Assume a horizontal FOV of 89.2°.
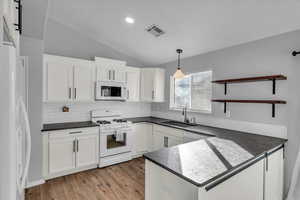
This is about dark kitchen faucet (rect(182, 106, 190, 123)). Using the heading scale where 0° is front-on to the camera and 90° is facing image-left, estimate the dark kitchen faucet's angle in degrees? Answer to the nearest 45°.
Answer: approximately 45°

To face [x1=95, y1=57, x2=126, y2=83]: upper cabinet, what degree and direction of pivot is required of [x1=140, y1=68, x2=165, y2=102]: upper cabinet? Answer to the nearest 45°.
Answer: approximately 45° to its right

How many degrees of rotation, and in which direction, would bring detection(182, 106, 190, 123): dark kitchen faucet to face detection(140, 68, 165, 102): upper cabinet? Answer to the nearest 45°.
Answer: approximately 45° to its right

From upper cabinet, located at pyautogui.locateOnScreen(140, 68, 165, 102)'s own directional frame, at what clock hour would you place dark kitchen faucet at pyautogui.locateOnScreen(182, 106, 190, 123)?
The dark kitchen faucet is roughly at 10 o'clock from the upper cabinet.

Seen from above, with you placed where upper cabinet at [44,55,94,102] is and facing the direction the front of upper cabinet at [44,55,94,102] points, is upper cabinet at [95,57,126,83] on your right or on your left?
on your left

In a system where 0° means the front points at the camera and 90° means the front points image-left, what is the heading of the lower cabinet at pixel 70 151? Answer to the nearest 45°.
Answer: approximately 315°
